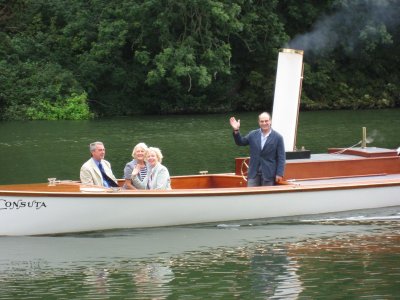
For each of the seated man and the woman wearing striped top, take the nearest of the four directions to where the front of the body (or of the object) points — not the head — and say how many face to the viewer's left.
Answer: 0

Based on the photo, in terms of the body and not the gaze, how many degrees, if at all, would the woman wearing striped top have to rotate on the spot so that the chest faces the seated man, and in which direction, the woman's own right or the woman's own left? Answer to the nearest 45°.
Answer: approximately 135° to the woman's own right

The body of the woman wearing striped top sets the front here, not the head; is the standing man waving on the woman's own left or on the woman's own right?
on the woman's own left

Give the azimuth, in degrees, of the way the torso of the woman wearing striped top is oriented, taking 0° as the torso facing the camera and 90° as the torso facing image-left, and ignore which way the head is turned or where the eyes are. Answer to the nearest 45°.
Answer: approximately 315°

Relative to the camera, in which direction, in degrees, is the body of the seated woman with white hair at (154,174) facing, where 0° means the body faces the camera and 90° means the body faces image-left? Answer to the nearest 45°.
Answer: approximately 45°

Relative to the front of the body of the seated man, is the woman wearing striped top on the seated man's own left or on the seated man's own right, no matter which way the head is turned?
on the seated man's own left

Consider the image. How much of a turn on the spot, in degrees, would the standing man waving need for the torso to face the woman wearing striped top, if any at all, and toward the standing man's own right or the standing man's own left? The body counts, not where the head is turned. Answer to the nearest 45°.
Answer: approximately 90° to the standing man's own right

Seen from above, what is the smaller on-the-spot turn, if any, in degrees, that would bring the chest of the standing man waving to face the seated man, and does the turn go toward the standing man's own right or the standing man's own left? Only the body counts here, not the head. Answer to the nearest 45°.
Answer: approximately 90° to the standing man's own right

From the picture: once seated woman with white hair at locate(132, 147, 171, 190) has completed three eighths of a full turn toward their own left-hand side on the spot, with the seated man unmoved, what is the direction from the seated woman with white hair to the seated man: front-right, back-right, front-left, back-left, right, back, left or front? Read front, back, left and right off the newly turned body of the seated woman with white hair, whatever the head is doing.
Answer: back
